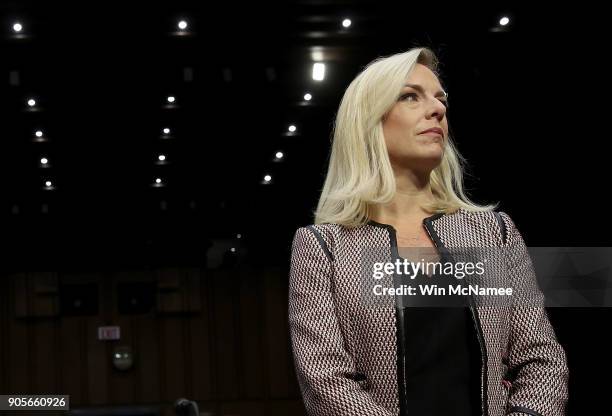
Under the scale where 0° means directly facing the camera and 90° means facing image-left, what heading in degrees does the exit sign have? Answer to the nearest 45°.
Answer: approximately 0°

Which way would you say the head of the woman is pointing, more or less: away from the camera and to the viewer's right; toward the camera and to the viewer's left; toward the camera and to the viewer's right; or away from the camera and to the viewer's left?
toward the camera and to the viewer's right

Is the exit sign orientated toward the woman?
yes
